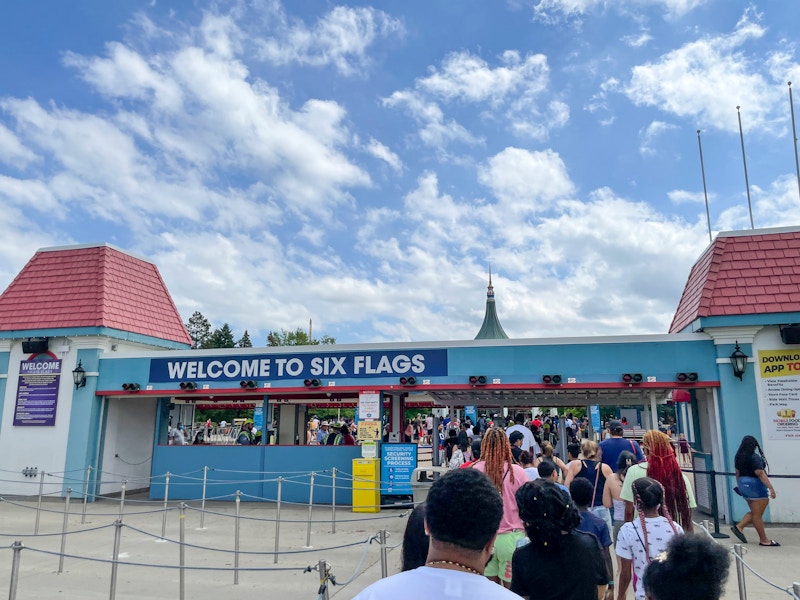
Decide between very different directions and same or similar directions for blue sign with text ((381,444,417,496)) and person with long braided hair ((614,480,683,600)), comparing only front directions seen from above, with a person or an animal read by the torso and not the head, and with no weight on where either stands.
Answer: very different directions

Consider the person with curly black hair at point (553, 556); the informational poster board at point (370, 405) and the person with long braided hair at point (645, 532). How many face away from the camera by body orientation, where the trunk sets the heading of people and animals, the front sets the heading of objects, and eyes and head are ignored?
2

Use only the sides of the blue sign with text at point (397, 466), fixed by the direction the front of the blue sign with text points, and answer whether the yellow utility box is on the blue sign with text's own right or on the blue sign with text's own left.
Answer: on the blue sign with text's own right

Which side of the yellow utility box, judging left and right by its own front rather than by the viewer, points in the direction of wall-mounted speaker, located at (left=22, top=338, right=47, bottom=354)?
right

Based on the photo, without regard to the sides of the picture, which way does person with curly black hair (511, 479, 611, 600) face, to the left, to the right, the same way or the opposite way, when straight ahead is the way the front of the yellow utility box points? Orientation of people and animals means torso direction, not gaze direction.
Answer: the opposite way

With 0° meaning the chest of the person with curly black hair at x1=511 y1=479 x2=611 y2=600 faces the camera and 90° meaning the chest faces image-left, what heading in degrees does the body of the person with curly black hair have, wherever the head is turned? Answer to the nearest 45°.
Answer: approximately 180°

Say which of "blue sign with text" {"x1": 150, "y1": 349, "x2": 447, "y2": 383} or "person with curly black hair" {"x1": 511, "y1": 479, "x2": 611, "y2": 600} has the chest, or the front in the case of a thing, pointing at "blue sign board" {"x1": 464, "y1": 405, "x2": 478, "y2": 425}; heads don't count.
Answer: the person with curly black hair

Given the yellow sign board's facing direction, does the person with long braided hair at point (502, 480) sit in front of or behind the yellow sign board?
in front

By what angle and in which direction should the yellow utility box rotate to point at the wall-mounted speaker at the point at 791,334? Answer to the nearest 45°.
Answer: approximately 90° to its left

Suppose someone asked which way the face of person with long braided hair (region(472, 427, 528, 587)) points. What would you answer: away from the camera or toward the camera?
away from the camera

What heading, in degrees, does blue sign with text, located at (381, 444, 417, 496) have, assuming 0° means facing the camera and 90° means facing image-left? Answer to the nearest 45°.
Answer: approximately 0°

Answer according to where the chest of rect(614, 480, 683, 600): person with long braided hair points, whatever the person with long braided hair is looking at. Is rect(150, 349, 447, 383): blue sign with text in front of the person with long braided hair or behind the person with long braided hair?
in front

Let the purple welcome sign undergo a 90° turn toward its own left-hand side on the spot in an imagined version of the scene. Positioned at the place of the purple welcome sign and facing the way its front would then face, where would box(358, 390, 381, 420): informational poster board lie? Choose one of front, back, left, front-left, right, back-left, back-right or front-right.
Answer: front-right

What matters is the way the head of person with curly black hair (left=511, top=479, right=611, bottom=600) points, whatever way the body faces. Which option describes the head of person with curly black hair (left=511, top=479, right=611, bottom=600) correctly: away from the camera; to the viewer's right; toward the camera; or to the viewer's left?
away from the camera

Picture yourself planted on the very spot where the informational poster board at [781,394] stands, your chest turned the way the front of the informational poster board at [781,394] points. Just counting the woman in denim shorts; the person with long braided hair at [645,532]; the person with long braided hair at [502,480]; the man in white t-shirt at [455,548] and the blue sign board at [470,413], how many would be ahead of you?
4

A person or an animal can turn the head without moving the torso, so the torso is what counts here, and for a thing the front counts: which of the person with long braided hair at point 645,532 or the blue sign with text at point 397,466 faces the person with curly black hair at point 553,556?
the blue sign with text

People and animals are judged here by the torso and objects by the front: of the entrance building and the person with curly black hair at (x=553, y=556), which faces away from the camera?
the person with curly black hair
